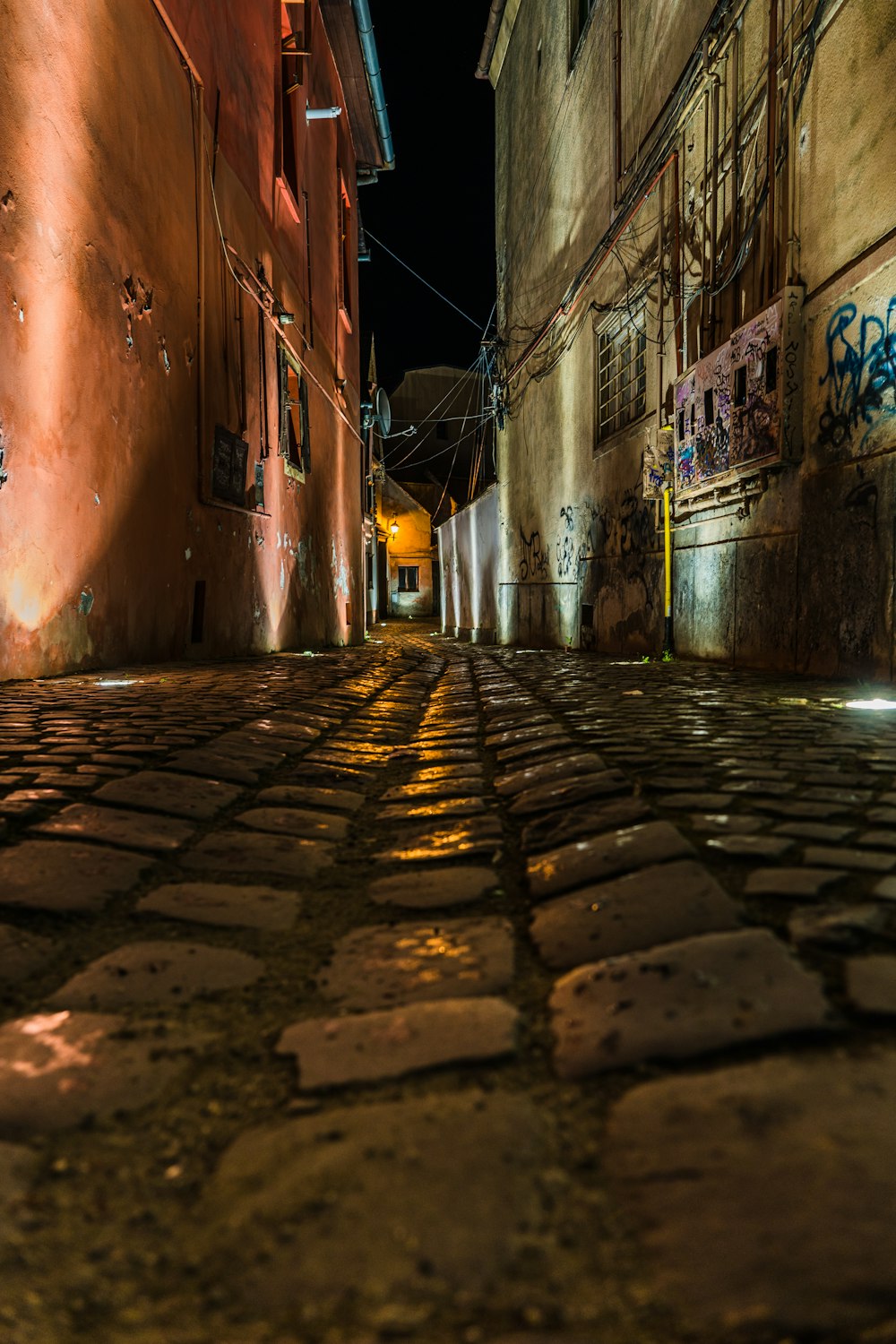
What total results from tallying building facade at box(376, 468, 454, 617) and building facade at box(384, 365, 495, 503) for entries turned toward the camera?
2

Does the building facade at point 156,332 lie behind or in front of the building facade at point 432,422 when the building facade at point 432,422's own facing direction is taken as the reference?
in front

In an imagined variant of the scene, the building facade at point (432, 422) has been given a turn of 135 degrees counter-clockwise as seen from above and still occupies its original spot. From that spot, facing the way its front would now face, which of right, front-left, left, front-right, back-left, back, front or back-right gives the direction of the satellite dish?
back-right

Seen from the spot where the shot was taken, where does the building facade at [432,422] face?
facing the viewer

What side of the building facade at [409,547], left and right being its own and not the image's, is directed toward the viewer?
front

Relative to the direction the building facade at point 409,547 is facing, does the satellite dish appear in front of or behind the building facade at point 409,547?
in front

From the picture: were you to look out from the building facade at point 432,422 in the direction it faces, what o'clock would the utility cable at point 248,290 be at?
The utility cable is roughly at 12 o'clock from the building facade.

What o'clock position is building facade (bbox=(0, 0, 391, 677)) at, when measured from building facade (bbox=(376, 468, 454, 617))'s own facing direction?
building facade (bbox=(0, 0, 391, 677)) is roughly at 12 o'clock from building facade (bbox=(376, 468, 454, 617)).
